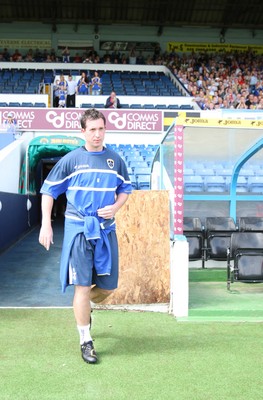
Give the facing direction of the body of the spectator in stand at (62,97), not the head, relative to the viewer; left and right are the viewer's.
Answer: facing the viewer

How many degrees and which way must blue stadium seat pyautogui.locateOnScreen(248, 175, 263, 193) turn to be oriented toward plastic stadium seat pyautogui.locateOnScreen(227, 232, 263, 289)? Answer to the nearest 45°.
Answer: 0° — it already faces it

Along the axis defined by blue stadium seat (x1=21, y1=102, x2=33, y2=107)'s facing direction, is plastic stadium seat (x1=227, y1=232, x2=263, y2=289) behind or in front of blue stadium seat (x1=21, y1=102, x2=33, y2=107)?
in front

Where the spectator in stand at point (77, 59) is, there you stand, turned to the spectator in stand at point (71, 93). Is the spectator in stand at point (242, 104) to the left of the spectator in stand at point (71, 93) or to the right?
left

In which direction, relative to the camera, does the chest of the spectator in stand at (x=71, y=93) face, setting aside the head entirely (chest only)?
toward the camera

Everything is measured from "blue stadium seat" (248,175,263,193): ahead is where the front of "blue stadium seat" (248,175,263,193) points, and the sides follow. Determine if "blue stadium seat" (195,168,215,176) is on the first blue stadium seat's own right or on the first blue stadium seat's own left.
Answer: on the first blue stadium seat's own right

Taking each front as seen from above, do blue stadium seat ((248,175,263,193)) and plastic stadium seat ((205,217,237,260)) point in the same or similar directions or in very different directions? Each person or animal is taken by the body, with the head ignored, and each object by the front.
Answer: same or similar directions

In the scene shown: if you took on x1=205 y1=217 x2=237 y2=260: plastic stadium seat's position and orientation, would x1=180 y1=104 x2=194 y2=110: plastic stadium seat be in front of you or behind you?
behind

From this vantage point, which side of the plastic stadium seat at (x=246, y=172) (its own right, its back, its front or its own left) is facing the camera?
front

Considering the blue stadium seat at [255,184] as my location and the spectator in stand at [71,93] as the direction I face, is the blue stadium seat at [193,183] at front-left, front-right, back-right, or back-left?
front-left

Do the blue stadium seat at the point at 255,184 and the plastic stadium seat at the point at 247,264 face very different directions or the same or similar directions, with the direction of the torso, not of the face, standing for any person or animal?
same or similar directions

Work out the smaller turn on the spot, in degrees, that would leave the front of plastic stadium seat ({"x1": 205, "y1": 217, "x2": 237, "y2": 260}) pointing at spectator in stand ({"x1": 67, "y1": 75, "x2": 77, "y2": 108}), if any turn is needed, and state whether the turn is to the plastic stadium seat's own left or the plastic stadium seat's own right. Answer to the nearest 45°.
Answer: approximately 135° to the plastic stadium seat's own right
